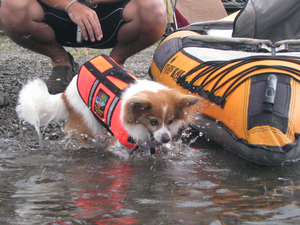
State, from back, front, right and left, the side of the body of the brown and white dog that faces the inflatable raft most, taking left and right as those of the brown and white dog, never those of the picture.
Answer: front

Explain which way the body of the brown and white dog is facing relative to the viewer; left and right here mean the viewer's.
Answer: facing the viewer and to the right of the viewer
